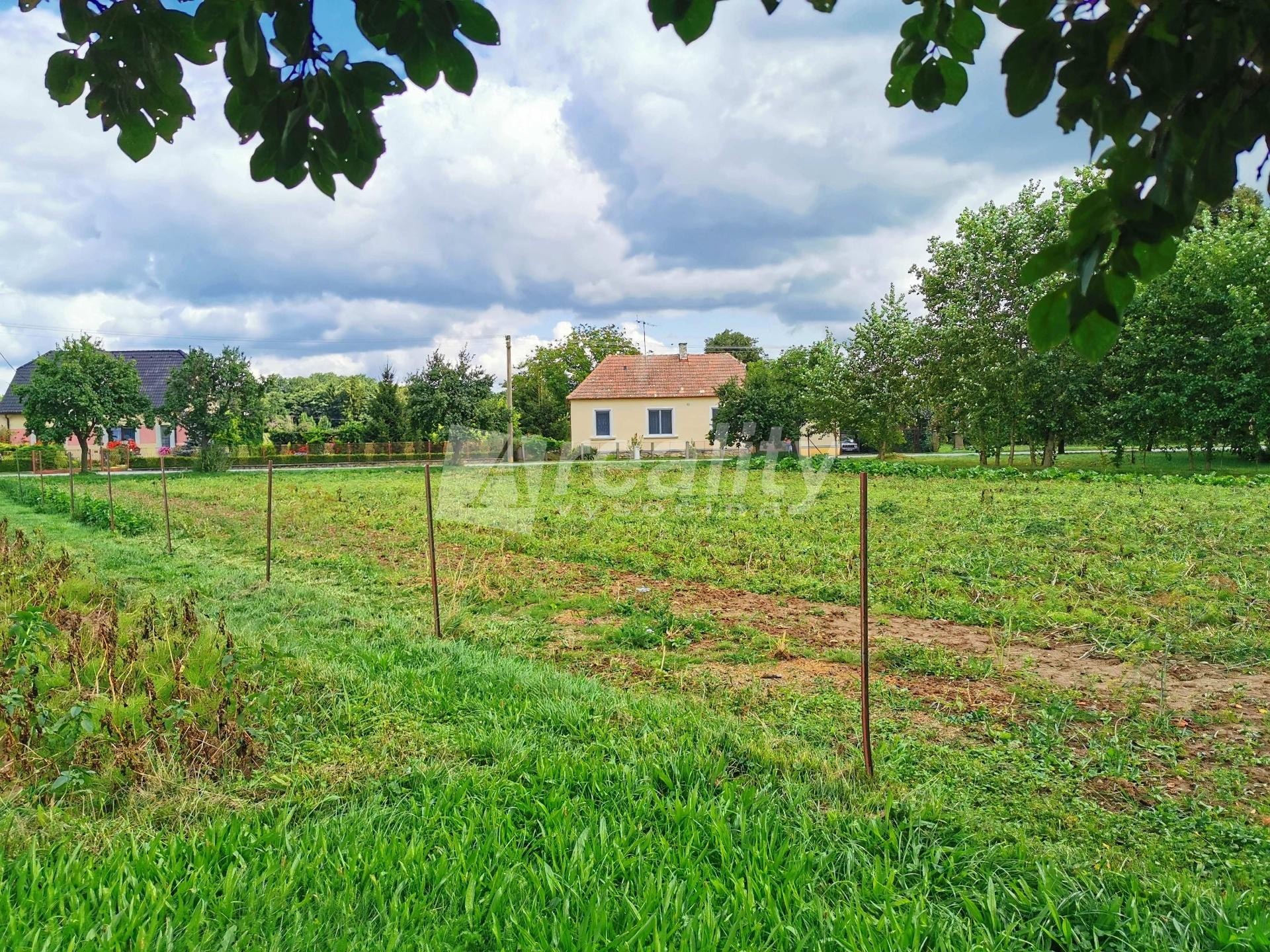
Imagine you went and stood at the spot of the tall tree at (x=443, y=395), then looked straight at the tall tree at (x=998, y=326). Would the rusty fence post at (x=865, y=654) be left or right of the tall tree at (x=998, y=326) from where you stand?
right

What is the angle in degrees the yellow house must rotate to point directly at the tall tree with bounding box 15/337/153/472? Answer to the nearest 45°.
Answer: approximately 45° to its right

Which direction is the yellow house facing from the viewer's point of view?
toward the camera

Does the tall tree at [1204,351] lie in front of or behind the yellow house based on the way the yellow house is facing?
in front

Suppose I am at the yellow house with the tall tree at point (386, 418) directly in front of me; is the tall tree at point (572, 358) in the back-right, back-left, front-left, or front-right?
front-right

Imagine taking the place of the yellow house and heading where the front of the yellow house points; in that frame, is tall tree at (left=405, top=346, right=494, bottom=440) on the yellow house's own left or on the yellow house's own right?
on the yellow house's own right

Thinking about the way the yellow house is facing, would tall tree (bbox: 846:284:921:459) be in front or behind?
in front

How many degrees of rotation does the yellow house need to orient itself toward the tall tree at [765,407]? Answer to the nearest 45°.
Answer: approximately 45° to its left

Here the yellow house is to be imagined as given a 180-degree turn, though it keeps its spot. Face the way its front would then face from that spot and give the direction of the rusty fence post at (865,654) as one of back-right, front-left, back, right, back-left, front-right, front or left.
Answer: back

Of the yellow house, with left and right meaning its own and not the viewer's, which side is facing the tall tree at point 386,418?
right
